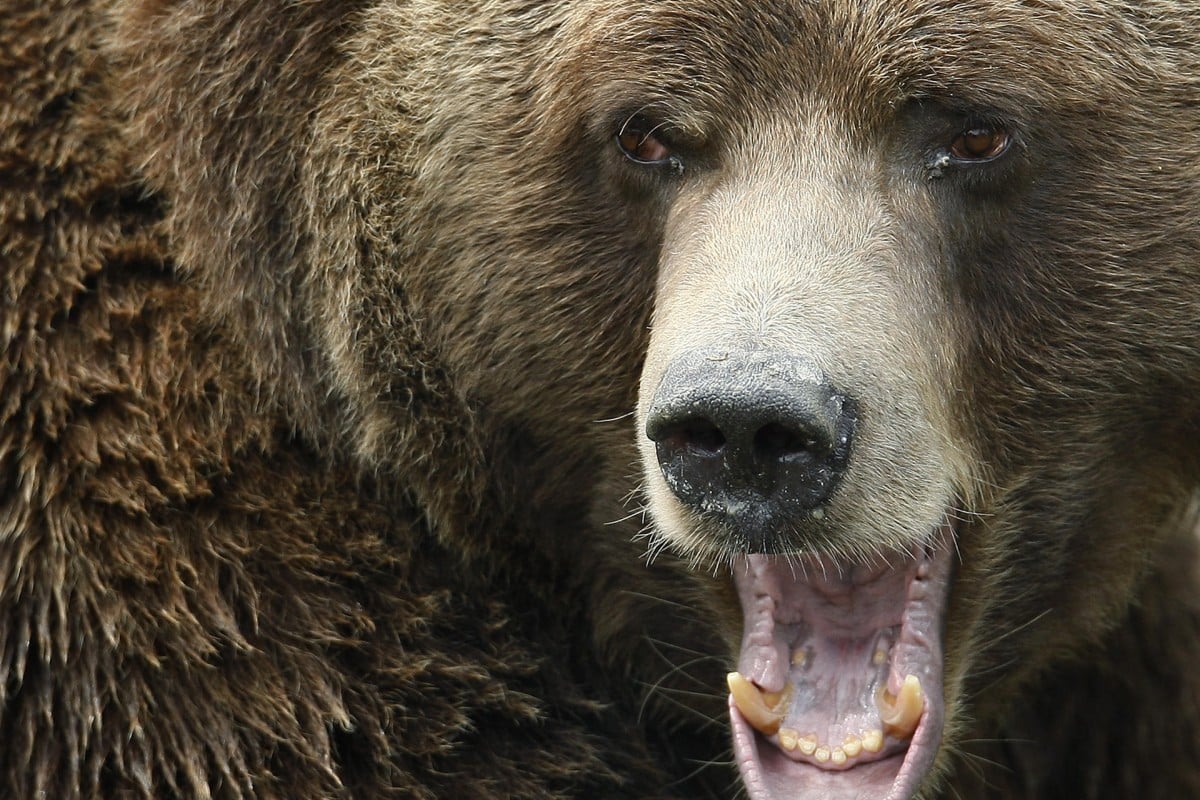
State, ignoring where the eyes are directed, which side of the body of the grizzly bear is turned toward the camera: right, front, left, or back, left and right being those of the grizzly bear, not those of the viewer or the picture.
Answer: front
